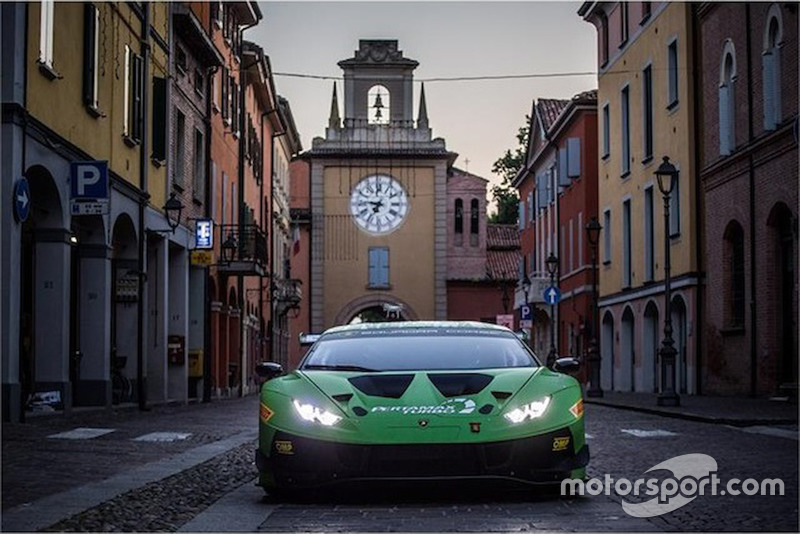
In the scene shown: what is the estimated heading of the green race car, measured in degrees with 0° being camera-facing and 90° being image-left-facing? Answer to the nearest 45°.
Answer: approximately 0°

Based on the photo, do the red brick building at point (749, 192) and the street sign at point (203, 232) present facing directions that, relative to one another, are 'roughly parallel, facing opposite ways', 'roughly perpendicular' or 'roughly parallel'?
roughly perpendicular

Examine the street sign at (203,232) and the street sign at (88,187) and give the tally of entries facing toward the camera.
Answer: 2

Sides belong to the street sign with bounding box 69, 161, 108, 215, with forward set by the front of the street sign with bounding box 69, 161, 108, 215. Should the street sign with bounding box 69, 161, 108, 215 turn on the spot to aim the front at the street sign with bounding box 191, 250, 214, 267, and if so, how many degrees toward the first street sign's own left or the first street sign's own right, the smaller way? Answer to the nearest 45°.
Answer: approximately 180°

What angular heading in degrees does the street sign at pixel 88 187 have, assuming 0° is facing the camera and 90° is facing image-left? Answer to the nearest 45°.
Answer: approximately 0°
